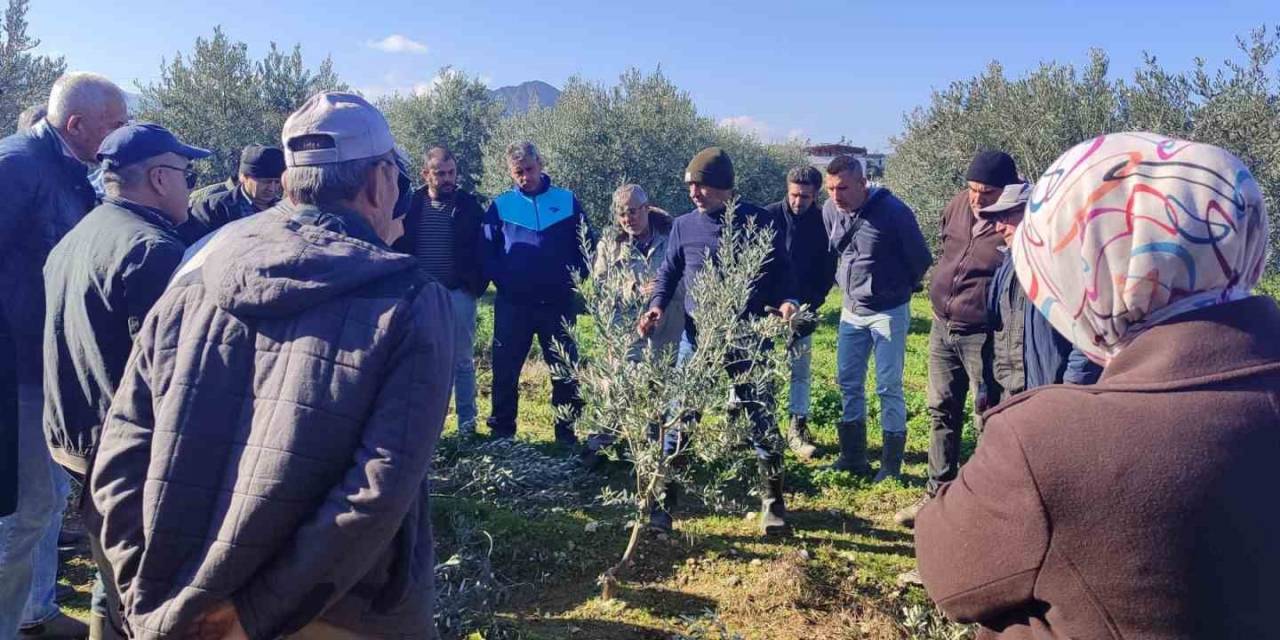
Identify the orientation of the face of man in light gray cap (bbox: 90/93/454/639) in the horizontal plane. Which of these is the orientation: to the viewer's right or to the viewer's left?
to the viewer's right

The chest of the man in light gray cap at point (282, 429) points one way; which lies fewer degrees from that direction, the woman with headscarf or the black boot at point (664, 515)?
the black boot

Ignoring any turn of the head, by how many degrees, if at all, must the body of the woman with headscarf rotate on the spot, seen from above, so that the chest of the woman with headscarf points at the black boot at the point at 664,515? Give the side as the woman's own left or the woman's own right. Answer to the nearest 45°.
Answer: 0° — they already face it

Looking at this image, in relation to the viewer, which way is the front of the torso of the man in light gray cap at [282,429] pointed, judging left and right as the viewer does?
facing away from the viewer and to the right of the viewer

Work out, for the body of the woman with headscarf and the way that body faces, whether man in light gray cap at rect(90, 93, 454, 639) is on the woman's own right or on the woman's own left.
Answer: on the woman's own left

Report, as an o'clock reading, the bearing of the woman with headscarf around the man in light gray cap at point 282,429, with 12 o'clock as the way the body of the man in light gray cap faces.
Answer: The woman with headscarf is roughly at 3 o'clock from the man in light gray cap.

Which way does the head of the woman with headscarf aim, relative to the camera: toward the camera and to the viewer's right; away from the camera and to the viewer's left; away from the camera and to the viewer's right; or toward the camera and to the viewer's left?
away from the camera and to the viewer's left

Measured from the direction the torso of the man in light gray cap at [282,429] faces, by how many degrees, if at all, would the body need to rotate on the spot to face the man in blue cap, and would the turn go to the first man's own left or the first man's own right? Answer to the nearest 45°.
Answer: approximately 45° to the first man's own left

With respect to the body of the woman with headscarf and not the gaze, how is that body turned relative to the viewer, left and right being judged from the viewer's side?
facing away from the viewer and to the left of the viewer

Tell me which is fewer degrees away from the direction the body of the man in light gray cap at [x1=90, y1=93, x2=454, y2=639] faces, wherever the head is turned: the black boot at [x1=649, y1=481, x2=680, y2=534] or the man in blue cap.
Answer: the black boot

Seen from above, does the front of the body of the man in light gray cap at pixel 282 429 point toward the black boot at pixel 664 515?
yes

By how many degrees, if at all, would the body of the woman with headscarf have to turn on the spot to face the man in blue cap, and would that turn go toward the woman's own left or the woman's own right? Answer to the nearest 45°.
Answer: approximately 45° to the woman's own left
